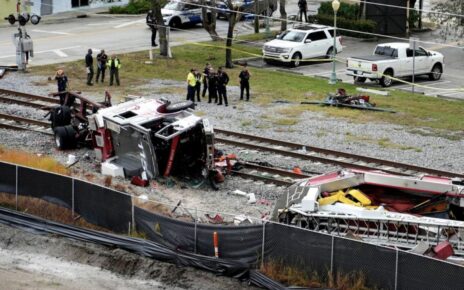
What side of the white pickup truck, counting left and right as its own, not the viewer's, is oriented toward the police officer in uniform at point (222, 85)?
back

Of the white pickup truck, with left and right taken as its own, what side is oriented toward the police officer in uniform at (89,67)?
back

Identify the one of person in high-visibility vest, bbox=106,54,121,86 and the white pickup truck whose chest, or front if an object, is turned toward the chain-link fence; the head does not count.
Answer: the person in high-visibility vest

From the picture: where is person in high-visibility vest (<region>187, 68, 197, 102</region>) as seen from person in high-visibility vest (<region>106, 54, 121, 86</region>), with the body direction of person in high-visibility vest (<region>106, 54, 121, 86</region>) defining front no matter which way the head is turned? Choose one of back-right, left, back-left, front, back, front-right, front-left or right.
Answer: front-left

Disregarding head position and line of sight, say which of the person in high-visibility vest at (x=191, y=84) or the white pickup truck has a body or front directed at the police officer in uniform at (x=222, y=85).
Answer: the person in high-visibility vest

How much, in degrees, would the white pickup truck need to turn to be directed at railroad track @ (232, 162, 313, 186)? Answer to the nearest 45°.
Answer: approximately 135° to its right

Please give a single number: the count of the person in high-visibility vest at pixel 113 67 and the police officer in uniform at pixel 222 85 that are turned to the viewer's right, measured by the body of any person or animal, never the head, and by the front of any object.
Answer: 0

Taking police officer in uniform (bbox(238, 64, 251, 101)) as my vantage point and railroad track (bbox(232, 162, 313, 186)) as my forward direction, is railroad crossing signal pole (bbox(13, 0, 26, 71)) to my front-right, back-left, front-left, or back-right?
back-right

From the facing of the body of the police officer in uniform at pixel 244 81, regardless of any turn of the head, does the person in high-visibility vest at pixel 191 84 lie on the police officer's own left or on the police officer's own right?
on the police officer's own right

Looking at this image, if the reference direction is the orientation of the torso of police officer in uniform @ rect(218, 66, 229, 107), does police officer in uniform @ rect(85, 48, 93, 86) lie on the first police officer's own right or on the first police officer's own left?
on the first police officer's own right
